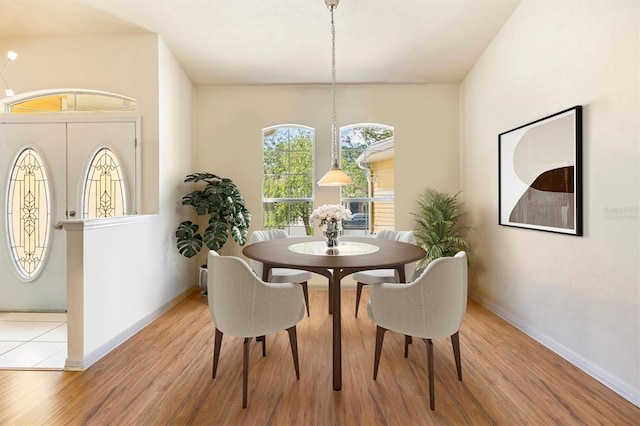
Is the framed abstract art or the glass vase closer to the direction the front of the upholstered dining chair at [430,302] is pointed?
the glass vase

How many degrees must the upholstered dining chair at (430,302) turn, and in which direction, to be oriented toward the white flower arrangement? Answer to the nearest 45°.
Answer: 0° — it already faces it

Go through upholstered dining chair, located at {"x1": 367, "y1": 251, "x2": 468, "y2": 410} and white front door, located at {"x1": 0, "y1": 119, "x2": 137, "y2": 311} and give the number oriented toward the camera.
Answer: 1

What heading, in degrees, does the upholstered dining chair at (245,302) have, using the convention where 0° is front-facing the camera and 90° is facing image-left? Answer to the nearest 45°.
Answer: approximately 225°

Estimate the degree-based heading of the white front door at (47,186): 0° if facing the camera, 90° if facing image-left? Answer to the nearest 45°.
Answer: approximately 0°

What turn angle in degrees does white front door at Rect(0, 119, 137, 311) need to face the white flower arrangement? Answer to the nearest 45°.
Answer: approximately 45° to its left

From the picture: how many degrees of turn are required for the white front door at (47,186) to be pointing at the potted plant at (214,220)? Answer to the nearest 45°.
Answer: approximately 45° to its left

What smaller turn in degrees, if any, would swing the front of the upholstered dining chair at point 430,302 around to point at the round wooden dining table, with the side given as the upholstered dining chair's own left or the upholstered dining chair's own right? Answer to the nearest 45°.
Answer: approximately 45° to the upholstered dining chair's own left

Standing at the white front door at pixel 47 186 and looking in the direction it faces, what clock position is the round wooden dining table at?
The round wooden dining table is roughly at 11 o'clock from the white front door.

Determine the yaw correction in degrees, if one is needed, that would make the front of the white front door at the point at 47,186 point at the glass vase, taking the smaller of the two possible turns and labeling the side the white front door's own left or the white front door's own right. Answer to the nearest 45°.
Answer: approximately 45° to the white front door's own left

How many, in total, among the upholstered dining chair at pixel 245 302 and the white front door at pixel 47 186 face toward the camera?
1

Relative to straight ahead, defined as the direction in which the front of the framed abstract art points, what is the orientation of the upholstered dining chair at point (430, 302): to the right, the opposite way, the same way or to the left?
to the right
